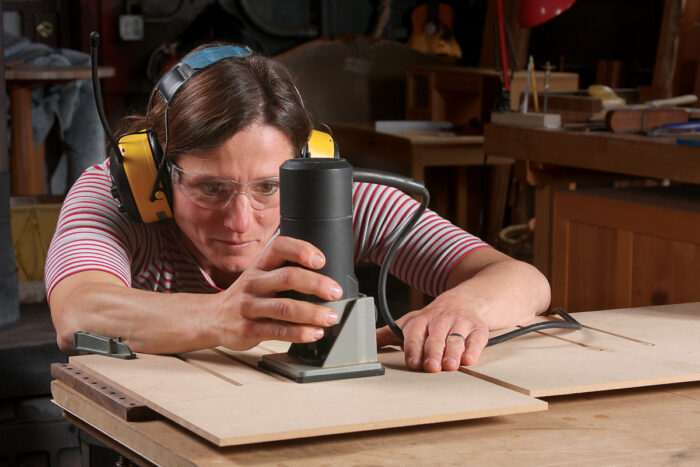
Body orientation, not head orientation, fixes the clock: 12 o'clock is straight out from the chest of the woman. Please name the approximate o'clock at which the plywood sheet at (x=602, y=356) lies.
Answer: The plywood sheet is roughly at 10 o'clock from the woman.

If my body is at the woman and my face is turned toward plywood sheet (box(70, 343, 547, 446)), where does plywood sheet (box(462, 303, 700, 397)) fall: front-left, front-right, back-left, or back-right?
front-left

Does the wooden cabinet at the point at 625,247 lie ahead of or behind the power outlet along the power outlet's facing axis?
ahead

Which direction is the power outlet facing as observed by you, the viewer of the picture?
facing the viewer

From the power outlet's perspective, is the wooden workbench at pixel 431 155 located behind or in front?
in front

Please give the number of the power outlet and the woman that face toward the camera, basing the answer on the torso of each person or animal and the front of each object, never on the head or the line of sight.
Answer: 2

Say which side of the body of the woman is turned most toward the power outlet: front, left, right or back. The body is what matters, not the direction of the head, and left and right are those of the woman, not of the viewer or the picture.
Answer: back

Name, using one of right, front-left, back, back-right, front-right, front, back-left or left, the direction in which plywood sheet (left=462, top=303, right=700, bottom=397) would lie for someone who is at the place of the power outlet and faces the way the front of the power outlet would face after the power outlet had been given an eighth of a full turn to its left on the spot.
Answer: front-right

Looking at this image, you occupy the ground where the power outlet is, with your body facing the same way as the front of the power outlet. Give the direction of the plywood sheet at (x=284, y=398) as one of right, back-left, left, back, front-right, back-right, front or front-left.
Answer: front

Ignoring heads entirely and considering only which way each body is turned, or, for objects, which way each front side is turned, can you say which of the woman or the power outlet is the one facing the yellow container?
the power outlet

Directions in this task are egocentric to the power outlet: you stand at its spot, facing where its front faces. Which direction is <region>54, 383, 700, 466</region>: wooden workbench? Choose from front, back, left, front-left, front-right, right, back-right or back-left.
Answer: front

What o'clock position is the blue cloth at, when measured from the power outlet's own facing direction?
The blue cloth is roughly at 1 o'clock from the power outlet.

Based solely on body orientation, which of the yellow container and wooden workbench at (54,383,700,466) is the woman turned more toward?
the wooden workbench

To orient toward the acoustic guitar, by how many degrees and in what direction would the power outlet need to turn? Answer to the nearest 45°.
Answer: approximately 90° to its left

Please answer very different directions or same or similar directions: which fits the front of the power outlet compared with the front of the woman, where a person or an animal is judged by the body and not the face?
same or similar directions

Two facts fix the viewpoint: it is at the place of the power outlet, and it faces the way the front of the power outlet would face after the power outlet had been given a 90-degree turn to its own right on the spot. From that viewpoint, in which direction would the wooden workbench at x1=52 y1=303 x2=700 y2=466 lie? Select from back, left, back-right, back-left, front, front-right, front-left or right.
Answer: left

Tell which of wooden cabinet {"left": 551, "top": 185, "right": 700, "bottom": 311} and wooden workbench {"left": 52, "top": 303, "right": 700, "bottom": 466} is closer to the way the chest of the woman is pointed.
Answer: the wooden workbench
